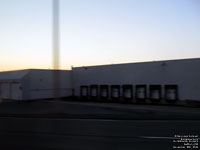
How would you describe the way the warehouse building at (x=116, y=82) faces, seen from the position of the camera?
facing the viewer and to the left of the viewer
